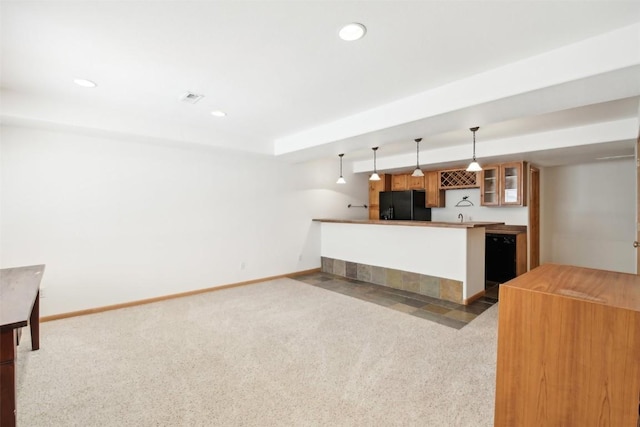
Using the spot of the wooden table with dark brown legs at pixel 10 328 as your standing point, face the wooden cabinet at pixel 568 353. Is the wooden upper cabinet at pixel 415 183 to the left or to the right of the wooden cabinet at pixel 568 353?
left

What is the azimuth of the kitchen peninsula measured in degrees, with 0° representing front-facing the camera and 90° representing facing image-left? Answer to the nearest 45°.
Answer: approximately 45°

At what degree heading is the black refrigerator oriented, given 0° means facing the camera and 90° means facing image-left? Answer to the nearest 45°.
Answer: approximately 45°

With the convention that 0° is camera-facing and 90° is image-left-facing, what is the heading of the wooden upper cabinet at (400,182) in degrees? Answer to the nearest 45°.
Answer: approximately 45°

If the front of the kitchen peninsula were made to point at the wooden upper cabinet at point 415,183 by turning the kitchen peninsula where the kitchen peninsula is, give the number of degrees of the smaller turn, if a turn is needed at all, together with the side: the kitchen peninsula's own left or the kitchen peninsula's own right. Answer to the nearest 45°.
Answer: approximately 135° to the kitchen peninsula's own right
